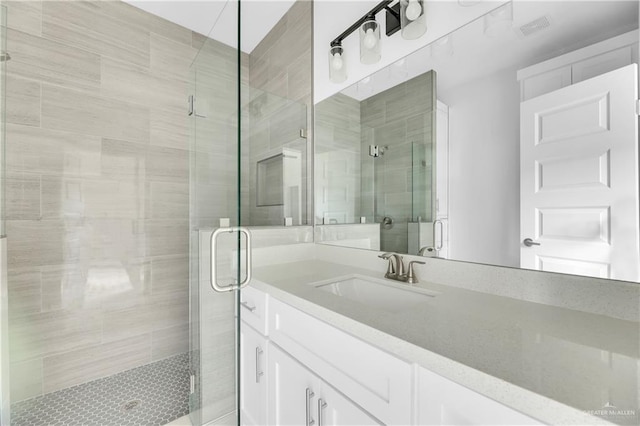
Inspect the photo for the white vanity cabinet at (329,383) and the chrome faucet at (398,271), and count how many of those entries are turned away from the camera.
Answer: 0

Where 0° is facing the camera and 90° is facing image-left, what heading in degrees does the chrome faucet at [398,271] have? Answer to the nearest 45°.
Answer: approximately 45°

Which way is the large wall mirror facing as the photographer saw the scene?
facing the viewer and to the left of the viewer
